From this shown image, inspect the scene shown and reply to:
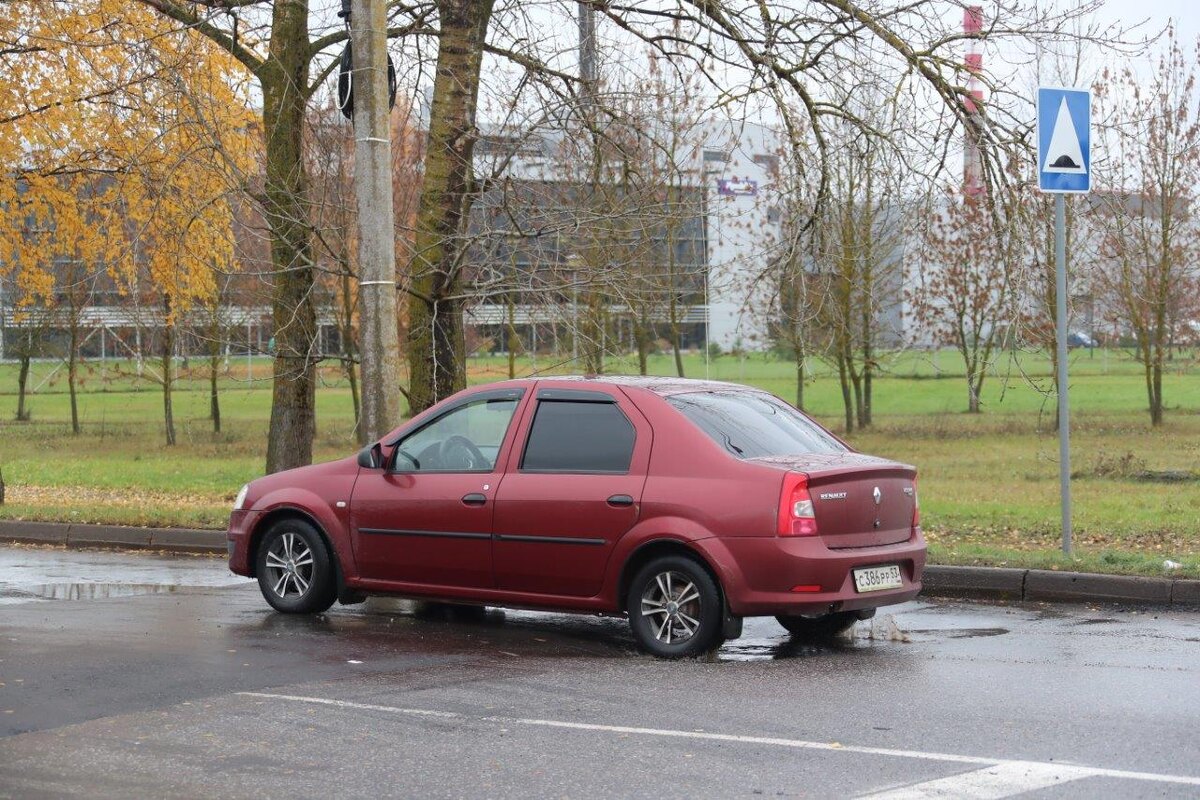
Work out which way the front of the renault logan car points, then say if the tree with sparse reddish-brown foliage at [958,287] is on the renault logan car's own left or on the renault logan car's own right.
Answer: on the renault logan car's own right

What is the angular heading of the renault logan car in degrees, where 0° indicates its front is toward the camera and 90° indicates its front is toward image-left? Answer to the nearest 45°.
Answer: approximately 135°

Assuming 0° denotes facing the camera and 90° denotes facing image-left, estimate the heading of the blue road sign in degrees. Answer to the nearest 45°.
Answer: approximately 315°

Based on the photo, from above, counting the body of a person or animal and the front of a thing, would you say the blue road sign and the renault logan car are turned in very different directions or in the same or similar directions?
very different directions

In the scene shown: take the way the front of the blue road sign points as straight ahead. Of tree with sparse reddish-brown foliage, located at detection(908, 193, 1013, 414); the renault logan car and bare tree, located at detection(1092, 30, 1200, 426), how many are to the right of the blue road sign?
1

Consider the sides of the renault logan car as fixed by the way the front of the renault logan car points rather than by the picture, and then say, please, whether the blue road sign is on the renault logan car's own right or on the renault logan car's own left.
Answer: on the renault logan car's own right

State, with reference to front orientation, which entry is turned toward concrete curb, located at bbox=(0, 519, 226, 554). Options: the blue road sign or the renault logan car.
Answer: the renault logan car

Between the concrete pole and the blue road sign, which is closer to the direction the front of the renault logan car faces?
the concrete pole
